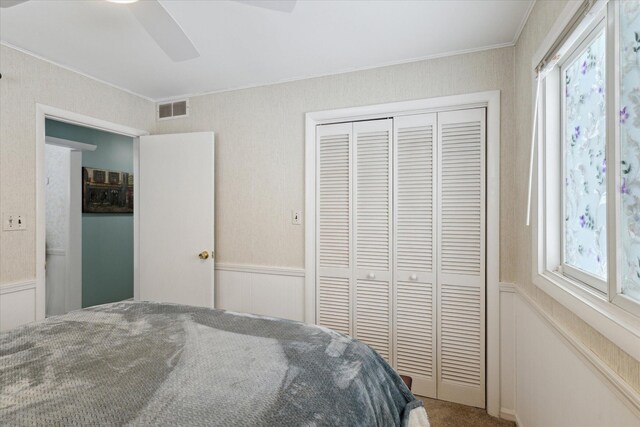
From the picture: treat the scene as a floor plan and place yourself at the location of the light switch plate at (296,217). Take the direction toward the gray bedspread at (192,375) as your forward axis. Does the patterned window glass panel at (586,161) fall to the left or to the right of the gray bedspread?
left

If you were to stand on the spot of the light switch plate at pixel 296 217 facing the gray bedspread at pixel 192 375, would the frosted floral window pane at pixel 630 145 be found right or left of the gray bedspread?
left

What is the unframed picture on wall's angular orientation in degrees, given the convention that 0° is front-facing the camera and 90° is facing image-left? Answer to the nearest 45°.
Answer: approximately 315°

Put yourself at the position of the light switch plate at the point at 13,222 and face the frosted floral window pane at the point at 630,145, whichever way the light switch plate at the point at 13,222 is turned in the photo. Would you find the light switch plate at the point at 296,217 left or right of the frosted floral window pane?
left

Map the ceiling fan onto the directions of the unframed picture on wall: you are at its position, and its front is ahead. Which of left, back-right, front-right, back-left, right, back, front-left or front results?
front-right

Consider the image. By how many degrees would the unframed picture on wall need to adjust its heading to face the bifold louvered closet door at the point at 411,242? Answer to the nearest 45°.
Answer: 0° — it already faces it

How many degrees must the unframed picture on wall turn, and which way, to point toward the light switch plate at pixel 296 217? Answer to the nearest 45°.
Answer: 0° — it already faces it
